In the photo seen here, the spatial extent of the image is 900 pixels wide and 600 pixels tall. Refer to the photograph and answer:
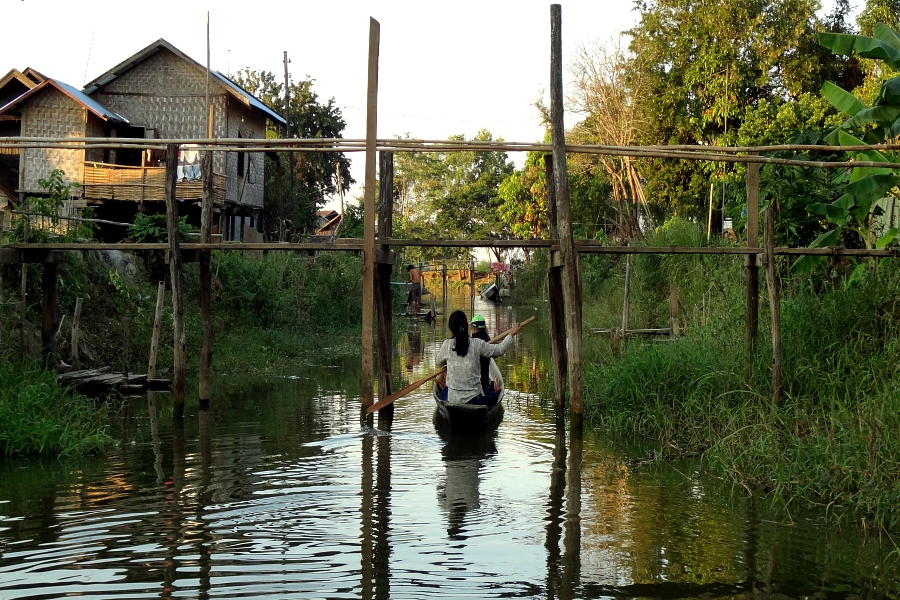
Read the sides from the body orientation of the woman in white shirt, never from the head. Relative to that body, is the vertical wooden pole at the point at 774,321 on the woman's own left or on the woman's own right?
on the woman's own right

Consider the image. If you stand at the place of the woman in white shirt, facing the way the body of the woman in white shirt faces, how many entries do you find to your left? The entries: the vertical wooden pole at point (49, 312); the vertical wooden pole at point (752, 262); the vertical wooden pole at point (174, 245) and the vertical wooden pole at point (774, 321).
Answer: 2

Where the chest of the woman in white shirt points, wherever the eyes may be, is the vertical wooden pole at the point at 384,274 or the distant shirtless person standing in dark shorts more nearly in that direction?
the distant shirtless person standing in dark shorts

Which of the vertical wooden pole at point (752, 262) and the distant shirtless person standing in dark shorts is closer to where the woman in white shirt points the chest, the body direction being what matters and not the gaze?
the distant shirtless person standing in dark shorts

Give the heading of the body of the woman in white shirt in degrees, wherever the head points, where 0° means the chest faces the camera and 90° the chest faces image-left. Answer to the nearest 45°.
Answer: approximately 180°

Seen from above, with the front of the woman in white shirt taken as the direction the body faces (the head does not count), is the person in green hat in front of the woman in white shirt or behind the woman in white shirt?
in front

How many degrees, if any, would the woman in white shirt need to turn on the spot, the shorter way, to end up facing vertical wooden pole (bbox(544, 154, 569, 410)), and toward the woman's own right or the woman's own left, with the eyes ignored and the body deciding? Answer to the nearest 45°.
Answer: approximately 90° to the woman's own right

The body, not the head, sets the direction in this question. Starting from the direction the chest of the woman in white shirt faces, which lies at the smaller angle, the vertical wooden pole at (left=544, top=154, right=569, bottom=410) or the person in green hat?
the person in green hat

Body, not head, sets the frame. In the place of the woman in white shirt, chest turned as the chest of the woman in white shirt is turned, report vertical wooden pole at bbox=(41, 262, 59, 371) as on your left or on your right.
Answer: on your left

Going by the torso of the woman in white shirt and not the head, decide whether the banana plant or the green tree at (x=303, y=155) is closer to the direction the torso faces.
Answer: the green tree

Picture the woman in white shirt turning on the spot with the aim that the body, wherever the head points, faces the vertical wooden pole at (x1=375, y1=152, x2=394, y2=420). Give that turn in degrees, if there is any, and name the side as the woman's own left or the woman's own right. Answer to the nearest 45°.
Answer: approximately 45° to the woman's own left

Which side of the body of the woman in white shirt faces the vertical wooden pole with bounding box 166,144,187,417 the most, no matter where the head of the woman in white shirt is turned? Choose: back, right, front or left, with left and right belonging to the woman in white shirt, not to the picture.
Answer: left

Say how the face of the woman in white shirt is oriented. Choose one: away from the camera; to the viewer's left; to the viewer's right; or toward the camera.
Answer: away from the camera
